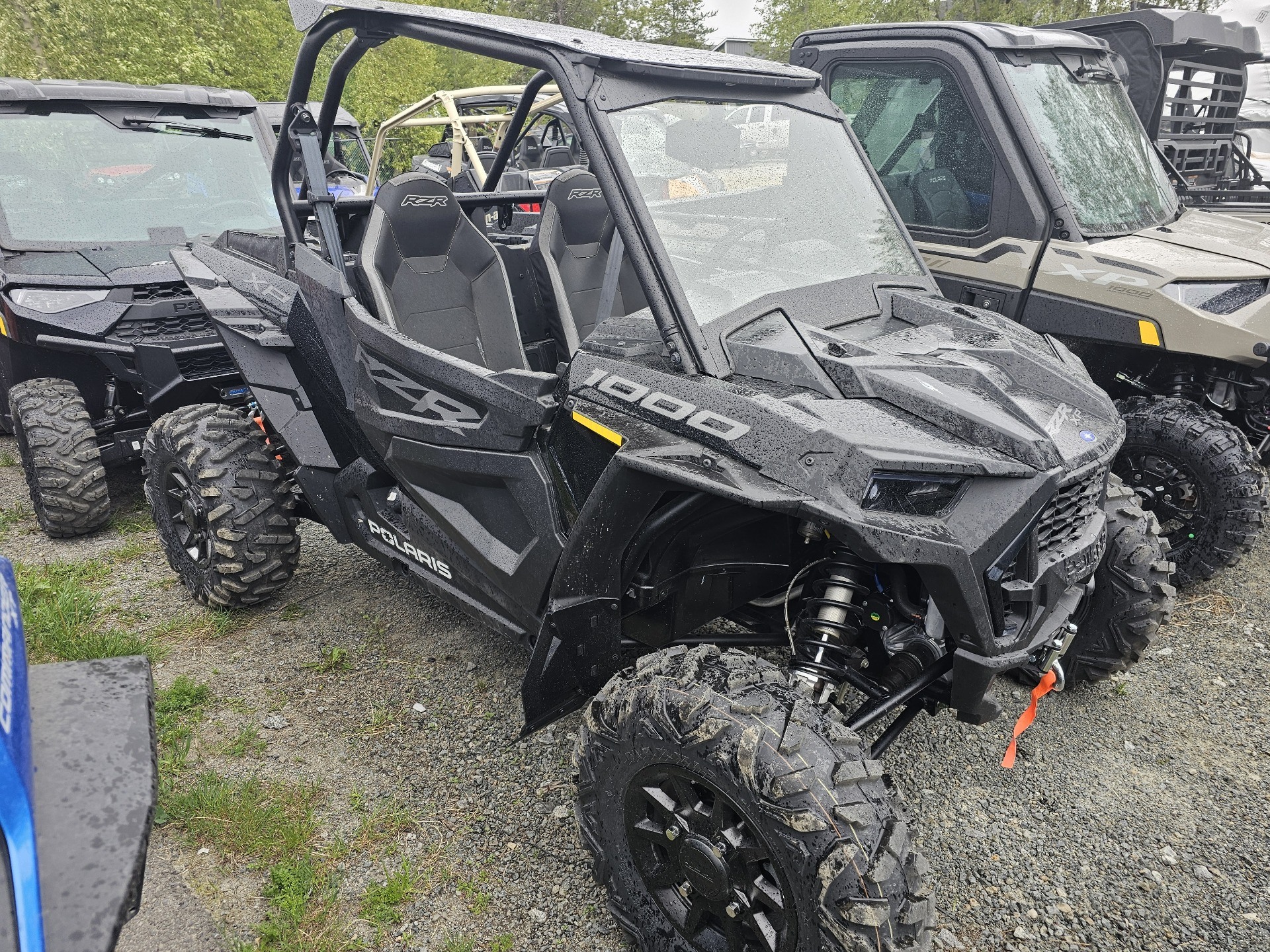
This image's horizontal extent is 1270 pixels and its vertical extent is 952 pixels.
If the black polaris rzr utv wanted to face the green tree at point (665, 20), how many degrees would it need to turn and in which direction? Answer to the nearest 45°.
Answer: approximately 135° to its left

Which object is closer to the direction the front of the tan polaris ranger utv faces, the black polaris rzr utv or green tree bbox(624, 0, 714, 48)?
the black polaris rzr utv

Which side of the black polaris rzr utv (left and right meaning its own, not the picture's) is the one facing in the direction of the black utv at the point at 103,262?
back

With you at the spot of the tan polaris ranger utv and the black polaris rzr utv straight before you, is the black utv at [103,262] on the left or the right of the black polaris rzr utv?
right

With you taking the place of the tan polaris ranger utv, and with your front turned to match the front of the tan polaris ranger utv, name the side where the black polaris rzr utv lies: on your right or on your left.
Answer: on your right

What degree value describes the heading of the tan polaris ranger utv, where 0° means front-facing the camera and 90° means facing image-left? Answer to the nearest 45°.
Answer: approximately 315°

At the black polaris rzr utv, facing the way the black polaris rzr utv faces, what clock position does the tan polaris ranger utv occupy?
The tan polaris ranger utv is roughly at 9 o'clock from the black polaris rzr utv.

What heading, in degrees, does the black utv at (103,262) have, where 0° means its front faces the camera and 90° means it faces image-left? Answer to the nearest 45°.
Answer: approximately 315°

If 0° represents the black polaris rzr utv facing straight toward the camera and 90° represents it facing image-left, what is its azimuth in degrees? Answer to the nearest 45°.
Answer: approximately 315°

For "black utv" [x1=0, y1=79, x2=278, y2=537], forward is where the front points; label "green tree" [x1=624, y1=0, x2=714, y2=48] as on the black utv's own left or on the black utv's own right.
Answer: on the black utv's own left
